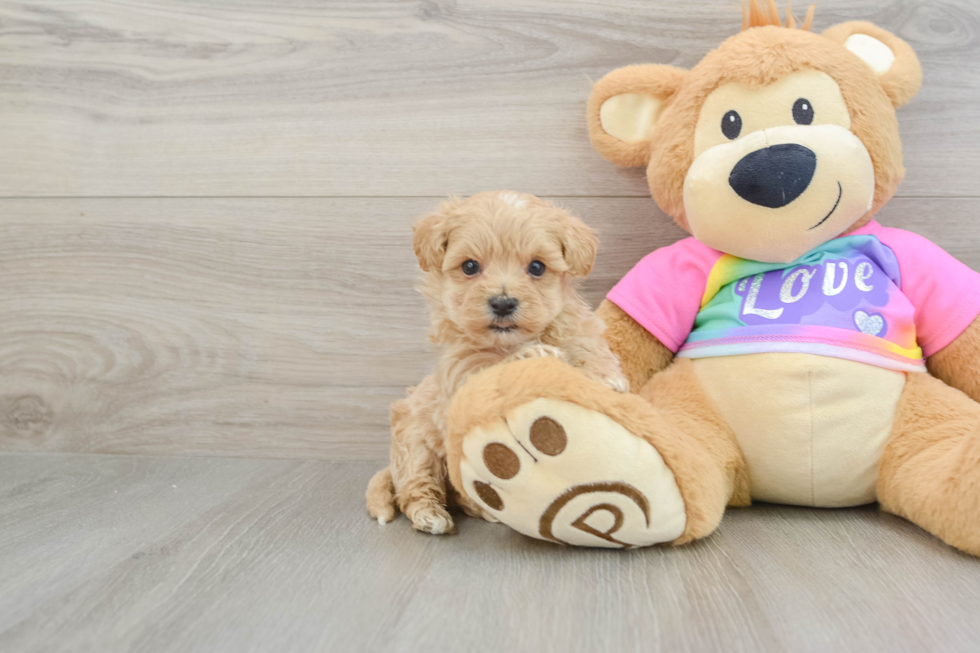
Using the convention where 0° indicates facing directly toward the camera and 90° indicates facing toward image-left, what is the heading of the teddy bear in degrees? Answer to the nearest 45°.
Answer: approximately 0°

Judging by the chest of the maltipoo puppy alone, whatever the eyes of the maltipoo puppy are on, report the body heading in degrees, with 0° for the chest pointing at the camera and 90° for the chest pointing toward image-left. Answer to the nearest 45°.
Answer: approximately 0°
